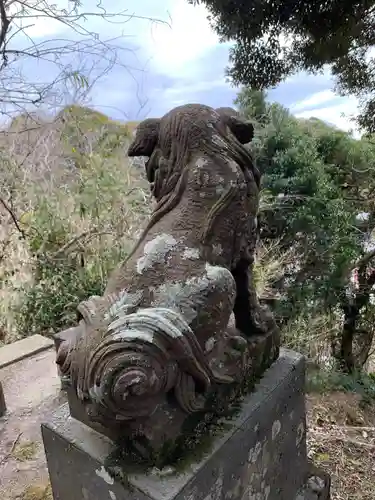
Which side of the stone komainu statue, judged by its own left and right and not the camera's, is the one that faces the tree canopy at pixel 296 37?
front

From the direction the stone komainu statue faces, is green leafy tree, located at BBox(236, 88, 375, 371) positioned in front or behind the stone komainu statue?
in front

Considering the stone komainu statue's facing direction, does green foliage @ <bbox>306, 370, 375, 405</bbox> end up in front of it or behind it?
in front

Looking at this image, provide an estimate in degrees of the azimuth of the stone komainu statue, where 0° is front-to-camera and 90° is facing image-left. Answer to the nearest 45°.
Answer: approximately 225°
